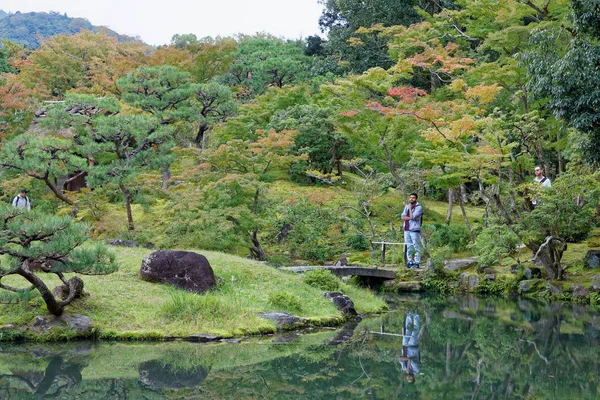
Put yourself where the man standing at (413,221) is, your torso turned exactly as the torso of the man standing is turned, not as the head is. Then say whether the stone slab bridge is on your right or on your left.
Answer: on your right

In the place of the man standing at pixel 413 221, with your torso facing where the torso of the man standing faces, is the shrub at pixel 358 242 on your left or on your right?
on your right

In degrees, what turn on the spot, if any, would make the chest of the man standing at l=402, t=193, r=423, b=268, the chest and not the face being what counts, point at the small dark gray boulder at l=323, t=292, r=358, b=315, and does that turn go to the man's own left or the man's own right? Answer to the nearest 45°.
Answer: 0° — they already face it

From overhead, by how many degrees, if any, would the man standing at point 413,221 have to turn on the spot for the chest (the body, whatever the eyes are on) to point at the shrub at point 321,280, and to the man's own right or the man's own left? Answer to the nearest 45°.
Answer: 0° — they already face it

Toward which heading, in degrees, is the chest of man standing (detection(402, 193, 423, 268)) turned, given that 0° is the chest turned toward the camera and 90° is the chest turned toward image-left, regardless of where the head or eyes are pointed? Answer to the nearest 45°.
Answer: approximately 45°

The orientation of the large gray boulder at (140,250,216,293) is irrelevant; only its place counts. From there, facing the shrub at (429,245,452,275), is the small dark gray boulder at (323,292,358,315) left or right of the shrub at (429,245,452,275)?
right

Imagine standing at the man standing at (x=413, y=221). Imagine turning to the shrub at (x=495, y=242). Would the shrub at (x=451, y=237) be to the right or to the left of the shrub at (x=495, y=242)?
left
